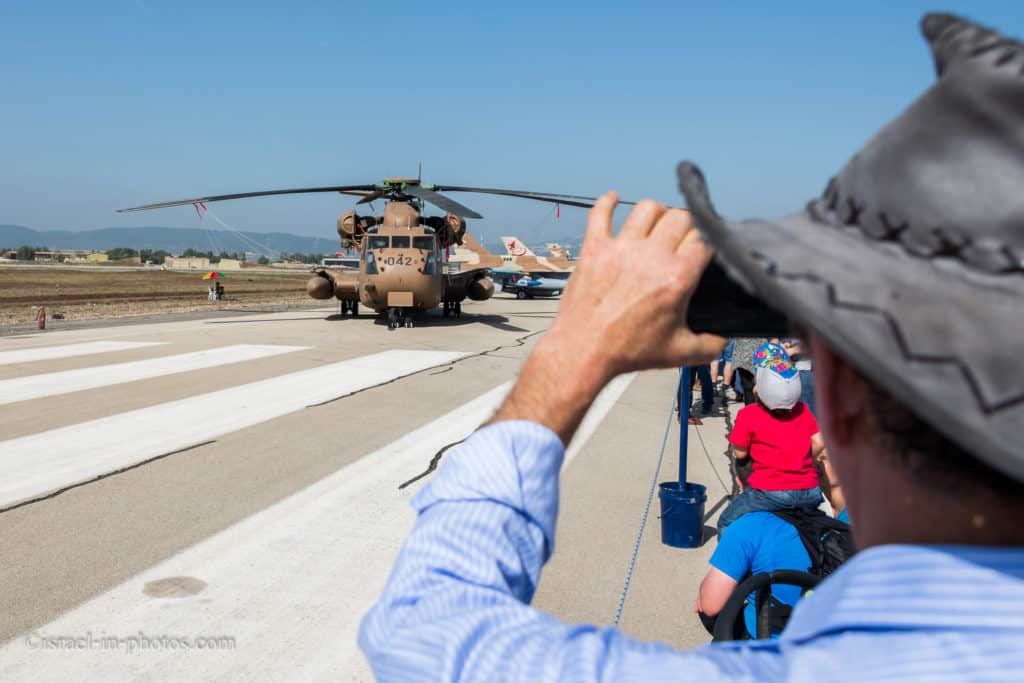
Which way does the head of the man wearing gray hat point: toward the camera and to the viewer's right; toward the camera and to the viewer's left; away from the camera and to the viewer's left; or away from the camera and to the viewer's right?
away from the camera and to the viewer's left

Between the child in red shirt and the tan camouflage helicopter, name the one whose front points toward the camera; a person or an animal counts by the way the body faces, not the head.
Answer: the tan camouflage helicopter

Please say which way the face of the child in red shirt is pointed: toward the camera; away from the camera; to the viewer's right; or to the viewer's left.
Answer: away from the camera

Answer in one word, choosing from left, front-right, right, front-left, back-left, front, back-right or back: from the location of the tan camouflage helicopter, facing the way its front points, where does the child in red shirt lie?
front

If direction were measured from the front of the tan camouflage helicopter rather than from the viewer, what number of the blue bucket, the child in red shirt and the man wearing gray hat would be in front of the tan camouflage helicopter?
3

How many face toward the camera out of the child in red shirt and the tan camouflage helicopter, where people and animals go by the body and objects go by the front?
1

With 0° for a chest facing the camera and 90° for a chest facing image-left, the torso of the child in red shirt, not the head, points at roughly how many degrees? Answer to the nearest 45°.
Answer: approximately 180°

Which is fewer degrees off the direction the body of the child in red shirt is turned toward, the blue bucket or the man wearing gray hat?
the blue bucket

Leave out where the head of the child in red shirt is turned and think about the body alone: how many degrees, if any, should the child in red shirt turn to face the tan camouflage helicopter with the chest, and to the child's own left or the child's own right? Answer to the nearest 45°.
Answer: approximately 45° to the child's own left

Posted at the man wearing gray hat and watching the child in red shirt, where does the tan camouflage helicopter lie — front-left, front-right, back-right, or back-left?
front-left

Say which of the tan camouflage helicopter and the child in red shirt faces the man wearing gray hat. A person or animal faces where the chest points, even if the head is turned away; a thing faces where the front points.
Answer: the tan camouflage helicopter

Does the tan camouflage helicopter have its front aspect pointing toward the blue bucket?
yes

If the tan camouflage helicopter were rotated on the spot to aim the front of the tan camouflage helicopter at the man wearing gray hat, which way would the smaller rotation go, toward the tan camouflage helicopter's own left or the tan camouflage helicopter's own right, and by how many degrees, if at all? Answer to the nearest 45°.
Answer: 0° — it already faces them

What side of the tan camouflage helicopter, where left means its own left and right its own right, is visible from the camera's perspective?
front

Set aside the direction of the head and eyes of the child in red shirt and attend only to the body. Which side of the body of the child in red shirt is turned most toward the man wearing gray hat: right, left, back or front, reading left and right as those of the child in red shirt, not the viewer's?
back
